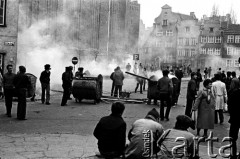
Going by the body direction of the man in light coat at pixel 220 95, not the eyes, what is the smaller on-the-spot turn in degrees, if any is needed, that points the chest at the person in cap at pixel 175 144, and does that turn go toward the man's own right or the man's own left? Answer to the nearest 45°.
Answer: approximately 180°

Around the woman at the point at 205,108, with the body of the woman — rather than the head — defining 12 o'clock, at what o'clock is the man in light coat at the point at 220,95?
The man in light coat is roughly at 8 o'clock from the woman.

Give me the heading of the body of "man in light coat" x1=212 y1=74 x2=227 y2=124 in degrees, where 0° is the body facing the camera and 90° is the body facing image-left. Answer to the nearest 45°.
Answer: approximately 180°

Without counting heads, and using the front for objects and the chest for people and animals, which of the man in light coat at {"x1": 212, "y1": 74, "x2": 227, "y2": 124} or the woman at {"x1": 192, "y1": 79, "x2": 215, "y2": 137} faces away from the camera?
the man in light coat

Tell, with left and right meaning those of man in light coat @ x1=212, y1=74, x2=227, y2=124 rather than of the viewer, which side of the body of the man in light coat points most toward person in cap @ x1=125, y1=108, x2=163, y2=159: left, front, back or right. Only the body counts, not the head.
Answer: back

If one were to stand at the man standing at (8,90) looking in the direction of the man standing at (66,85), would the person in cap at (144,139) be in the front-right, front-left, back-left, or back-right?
back-right

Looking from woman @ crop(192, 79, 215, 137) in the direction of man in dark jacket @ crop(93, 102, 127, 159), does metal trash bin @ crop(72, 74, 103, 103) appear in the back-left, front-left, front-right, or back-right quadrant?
back-right

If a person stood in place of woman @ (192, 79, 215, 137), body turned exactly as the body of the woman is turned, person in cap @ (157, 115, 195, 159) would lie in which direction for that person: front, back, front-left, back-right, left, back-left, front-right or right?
front-right
